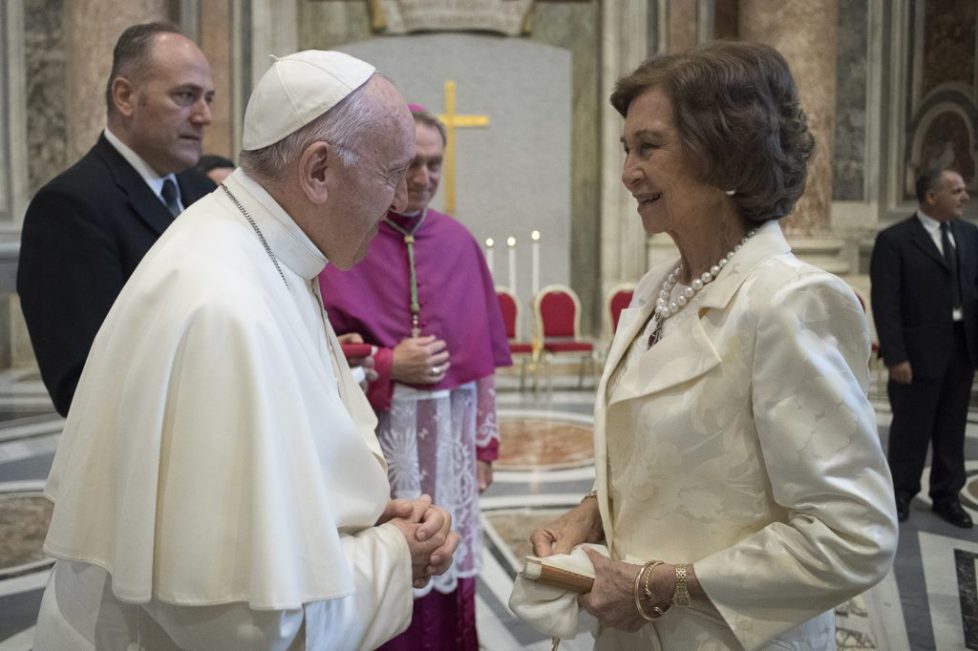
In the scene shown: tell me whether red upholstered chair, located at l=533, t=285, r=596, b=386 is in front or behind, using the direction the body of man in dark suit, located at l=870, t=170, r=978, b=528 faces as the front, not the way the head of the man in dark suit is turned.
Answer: behind

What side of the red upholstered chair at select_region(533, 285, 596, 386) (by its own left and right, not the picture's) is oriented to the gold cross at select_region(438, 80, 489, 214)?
back

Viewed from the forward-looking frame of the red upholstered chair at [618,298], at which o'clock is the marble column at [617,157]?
The marble column is roughly at 6 o'clock from the red upholstered chair.

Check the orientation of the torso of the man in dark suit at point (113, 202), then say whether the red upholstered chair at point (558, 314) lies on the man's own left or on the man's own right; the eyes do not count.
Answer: on the man's own left

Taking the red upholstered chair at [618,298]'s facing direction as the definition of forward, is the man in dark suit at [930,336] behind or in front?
in front

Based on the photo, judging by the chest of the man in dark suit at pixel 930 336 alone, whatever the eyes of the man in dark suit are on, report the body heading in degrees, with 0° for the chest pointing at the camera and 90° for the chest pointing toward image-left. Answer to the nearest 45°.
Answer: approximately 315°

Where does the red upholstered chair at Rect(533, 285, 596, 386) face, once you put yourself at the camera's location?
facing the viewer and to the right of the viewer

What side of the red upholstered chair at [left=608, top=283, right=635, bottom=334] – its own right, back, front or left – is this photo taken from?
front

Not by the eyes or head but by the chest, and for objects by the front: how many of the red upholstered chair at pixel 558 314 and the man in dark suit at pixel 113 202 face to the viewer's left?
0

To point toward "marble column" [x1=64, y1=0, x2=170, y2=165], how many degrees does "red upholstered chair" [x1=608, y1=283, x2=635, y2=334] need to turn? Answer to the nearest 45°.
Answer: approximately 45° to its right

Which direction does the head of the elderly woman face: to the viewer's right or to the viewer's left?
to the viewer's left

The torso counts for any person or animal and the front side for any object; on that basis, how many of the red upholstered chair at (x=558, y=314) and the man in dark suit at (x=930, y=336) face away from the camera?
0

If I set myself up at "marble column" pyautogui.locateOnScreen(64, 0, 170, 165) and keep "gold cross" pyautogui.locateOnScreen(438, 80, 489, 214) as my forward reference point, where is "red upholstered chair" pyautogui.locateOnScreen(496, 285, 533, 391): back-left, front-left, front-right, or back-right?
front-right
